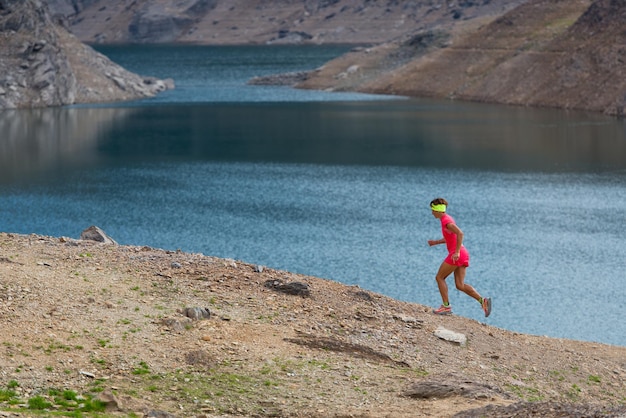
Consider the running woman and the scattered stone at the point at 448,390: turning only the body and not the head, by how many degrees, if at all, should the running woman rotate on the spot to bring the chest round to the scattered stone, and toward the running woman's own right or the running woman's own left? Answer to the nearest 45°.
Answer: approximately 90° to the running woman's own left

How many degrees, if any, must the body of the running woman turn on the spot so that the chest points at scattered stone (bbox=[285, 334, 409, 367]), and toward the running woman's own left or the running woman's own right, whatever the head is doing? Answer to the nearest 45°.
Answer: approximately 45° to the running woman's own left

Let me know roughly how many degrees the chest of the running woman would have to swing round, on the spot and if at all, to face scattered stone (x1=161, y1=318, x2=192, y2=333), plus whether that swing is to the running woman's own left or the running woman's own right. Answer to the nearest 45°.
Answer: approximately 45° to the running woman's own left

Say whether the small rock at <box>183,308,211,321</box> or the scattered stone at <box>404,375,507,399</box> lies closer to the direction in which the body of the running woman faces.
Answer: the small rock

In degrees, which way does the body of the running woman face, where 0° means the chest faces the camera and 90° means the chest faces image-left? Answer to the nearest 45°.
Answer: approximately 90°

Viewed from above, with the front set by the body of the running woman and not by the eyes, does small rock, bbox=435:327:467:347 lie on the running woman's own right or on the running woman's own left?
on the running woman's own left

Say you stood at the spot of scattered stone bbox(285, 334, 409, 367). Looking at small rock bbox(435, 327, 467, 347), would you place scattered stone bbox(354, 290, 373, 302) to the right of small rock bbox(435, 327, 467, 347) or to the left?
left

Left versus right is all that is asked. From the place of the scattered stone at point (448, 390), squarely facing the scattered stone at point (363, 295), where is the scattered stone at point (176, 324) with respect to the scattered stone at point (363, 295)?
left

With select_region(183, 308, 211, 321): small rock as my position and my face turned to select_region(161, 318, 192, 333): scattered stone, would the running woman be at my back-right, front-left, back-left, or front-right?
back-left

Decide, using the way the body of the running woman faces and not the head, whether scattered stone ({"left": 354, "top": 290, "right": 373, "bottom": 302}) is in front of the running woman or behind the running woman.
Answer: in front

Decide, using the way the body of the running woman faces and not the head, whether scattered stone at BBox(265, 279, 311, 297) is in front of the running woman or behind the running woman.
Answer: in front
